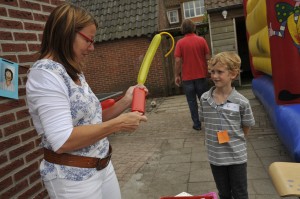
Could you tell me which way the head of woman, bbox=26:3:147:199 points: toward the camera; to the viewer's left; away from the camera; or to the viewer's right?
to the viewer's right

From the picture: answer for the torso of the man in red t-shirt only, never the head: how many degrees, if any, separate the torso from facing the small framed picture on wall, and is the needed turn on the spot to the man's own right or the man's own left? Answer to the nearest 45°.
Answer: approximately 180°

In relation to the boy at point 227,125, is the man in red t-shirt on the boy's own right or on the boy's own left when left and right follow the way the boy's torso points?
on the boy's own right

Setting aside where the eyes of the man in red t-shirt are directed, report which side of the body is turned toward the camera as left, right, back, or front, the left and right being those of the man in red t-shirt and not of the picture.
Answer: back

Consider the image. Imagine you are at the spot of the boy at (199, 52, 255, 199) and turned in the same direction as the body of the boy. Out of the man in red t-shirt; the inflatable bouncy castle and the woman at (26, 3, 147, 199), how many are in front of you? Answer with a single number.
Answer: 1

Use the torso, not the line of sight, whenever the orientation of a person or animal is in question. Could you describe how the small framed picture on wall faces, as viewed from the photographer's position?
facing the viewer and to the right of the viewer

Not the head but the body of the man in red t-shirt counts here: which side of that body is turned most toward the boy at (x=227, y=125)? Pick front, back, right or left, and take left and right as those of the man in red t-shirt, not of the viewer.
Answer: back

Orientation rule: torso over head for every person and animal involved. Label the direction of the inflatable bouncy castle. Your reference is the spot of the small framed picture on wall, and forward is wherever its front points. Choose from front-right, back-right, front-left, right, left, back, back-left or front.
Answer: front-left

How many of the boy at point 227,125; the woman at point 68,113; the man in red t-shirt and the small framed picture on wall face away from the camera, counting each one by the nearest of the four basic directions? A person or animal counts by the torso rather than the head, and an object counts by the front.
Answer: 1

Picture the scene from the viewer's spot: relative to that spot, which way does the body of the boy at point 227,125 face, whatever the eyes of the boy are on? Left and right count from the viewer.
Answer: facing the viewer and to the left of the viewer

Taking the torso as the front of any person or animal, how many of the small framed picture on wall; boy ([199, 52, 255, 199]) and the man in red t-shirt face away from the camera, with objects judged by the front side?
1

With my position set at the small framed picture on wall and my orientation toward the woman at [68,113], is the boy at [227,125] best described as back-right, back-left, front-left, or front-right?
front-left

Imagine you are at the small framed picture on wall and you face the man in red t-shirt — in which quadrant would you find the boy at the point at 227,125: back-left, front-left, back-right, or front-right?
front-right

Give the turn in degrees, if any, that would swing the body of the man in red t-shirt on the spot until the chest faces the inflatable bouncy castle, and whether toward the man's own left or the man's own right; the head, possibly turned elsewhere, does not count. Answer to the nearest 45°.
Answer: approximately 135° to the man's own right

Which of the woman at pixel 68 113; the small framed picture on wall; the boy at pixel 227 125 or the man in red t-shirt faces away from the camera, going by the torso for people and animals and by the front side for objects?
the man in red t-shirt

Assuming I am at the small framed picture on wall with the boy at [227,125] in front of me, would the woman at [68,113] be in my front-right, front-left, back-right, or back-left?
front-right

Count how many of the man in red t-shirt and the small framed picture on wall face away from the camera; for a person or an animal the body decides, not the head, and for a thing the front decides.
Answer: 1

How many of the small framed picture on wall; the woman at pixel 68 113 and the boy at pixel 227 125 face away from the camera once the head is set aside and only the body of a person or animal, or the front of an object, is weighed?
0
